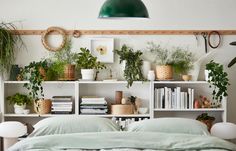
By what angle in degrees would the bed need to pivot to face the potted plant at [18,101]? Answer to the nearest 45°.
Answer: approximately 135° to its right

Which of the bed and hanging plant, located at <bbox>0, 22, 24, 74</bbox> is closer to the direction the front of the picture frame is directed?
the bed

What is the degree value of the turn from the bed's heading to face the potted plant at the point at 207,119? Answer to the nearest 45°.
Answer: approximately 135° to its left

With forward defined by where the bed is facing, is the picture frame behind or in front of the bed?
behind

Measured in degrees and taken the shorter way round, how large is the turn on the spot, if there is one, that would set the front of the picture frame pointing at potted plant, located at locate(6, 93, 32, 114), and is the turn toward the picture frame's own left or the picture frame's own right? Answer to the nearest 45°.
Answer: approximately 90° to the picture frame's own right

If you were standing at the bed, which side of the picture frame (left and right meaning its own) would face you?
front

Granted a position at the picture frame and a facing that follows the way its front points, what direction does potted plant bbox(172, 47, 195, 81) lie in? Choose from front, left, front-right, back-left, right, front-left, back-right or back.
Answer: left

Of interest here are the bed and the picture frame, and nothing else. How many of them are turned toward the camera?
2

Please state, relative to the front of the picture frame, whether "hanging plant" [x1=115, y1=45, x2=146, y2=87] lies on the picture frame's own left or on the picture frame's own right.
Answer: on the picture frame's own left

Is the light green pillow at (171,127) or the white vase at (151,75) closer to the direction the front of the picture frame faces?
the light green pillow

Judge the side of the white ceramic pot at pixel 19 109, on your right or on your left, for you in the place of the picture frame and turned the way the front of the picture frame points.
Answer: on your right
